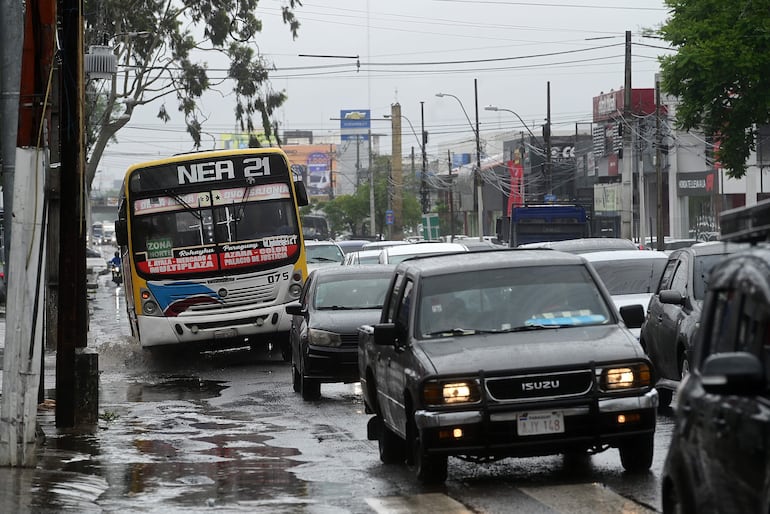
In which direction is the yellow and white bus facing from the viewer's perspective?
toward the camera

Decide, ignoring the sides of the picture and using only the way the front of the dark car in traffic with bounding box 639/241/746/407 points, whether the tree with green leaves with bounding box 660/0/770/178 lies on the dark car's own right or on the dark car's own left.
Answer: on the dark car's own left

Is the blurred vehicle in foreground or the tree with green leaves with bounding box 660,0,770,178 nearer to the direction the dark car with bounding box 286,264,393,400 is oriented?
the blurred vehicle in foreground

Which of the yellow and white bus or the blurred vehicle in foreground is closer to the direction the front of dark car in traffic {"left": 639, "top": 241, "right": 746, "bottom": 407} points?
the blurred vehicle in foreground

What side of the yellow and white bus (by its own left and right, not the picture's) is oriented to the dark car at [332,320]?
front

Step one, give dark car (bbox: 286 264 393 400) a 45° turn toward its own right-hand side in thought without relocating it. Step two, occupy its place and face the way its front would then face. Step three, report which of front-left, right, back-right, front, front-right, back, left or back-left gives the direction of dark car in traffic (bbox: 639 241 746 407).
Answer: left

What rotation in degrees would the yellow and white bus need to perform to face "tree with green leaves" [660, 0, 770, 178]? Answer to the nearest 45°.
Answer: approximately 135° to its left

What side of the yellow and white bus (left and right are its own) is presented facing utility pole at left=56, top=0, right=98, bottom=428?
front

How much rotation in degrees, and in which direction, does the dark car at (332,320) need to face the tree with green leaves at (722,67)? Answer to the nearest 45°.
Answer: approximately 135° to its left

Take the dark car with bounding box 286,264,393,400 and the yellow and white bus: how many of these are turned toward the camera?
2
